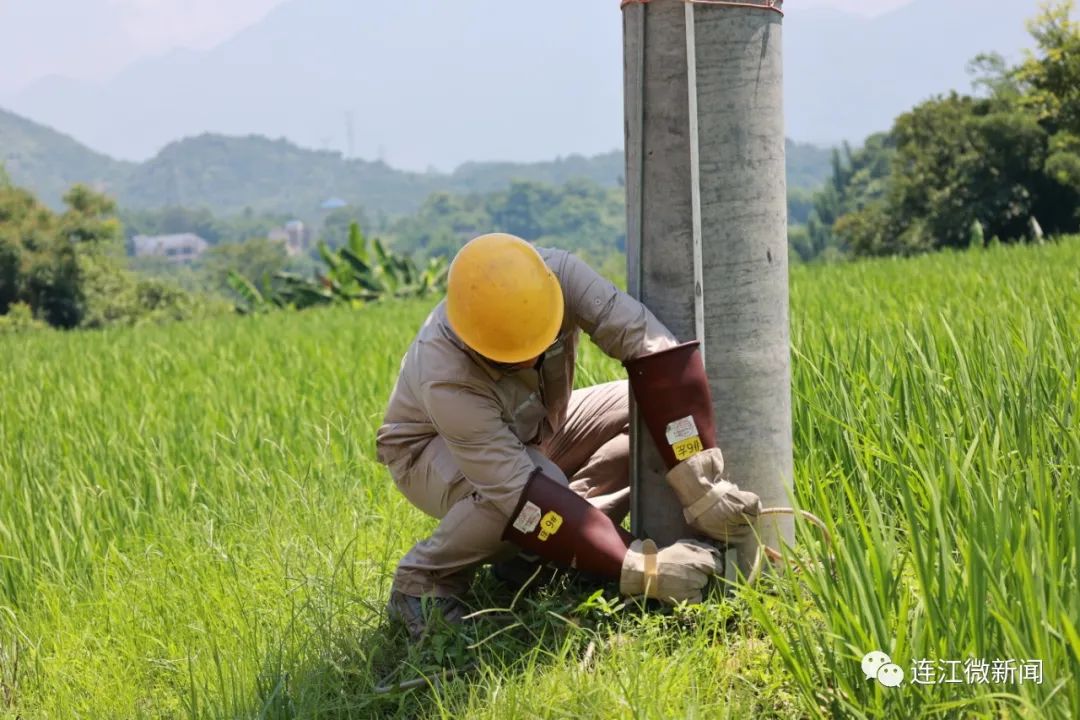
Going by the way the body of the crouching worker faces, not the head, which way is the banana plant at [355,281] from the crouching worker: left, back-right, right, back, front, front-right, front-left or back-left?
back-left

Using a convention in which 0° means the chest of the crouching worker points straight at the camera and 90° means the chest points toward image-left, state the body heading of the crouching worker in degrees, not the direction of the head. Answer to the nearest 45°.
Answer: approximately 315°
